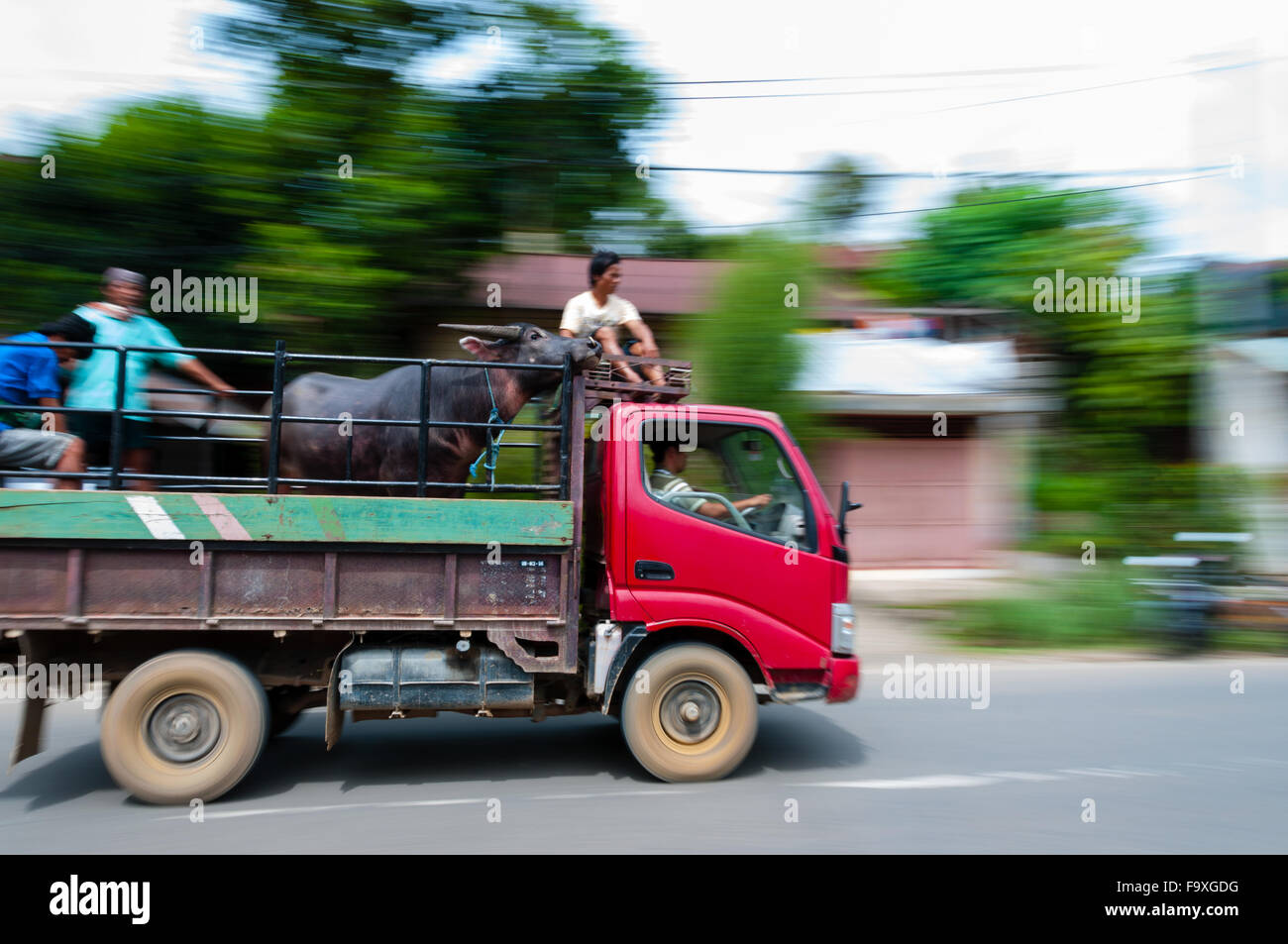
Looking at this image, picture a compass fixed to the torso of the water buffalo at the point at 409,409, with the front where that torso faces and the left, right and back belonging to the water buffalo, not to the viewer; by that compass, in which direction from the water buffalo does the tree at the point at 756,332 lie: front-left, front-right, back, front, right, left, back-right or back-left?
front-left

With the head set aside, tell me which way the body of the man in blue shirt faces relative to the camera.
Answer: to the viewer's right

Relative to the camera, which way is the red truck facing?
to the viewer's right

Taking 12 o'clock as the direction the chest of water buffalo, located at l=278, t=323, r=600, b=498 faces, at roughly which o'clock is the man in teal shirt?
The man in teal shirt is roughly at 6 o'clock from the water buffalo.

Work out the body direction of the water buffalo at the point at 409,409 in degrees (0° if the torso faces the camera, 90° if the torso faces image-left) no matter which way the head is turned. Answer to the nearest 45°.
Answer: approximately 270°

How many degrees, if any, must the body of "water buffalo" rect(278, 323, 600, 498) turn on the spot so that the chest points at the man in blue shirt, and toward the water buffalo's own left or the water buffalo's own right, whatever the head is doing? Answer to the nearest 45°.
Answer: approximately 180°

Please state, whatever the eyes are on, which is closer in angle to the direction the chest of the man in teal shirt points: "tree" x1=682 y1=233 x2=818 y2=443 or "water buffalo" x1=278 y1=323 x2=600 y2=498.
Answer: the water buffalo

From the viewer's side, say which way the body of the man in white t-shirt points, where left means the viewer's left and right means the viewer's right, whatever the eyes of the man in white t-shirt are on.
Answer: facing the viewer and to the right of the viewer

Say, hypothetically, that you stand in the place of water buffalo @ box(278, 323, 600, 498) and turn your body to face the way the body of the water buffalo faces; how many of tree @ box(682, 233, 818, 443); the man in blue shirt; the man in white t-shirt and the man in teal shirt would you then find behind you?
2
